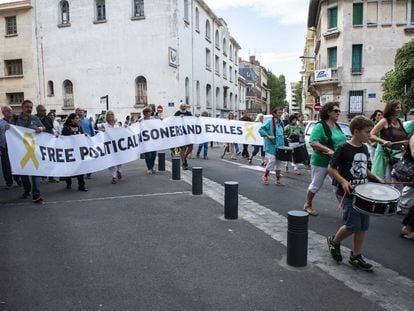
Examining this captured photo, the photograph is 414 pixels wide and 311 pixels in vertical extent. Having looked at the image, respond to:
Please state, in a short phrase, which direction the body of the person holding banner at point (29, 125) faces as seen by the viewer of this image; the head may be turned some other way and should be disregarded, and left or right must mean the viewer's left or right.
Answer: facing the viewer

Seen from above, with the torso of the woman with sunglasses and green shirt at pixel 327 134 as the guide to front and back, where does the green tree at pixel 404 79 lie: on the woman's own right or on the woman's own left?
on the woman's own left

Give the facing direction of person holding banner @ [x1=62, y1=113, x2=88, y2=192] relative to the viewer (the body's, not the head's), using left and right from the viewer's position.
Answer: facing the viewer and to the right of the viewer

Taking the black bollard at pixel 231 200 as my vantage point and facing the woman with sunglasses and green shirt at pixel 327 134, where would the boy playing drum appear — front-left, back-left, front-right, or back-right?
front-right

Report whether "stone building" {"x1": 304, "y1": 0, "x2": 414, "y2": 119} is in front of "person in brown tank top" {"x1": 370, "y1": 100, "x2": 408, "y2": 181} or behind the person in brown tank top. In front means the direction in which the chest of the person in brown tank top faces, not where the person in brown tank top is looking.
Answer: behind

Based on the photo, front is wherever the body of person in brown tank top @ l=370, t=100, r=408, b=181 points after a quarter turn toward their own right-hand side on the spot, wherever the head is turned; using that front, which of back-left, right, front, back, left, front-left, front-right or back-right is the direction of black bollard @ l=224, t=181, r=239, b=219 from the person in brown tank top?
front

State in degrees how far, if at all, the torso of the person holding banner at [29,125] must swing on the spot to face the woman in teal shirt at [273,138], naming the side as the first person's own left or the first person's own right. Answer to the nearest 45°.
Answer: approximately 90° to the first person's own left

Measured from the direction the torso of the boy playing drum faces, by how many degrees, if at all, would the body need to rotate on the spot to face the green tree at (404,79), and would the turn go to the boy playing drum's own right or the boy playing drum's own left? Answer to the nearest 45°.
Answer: approximately 135° to the boy playing drum's own left

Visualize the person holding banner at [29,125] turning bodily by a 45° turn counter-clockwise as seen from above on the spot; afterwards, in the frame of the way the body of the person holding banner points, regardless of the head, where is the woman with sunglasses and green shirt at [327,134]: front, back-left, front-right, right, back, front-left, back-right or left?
front
